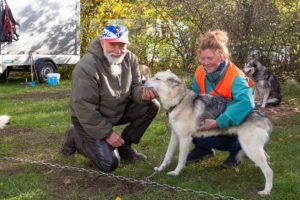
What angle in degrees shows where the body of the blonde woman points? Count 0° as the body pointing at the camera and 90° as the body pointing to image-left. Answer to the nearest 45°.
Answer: approximately 45°

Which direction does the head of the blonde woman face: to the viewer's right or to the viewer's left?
to the viewer's left

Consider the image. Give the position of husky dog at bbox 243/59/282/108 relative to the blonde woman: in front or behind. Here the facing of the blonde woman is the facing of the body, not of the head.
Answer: behind

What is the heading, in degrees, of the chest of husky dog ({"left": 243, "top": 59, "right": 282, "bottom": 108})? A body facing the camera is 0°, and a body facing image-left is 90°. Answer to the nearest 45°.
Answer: approximately 45°

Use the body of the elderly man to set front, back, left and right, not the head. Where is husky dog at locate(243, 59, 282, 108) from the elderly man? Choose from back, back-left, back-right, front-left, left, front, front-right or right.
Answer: left

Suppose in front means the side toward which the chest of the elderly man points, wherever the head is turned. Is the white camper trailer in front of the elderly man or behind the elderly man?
behind

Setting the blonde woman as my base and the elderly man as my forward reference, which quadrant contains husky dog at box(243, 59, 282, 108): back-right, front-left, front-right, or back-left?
back-right

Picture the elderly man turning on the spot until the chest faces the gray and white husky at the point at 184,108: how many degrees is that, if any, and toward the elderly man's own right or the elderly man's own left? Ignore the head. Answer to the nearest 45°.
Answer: approximately 45° to the elderly man's own left

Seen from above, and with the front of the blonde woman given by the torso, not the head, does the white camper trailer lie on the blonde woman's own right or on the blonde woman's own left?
on the blonde woman's own right

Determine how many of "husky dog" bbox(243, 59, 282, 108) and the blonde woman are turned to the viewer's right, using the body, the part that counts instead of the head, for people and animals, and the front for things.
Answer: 0
